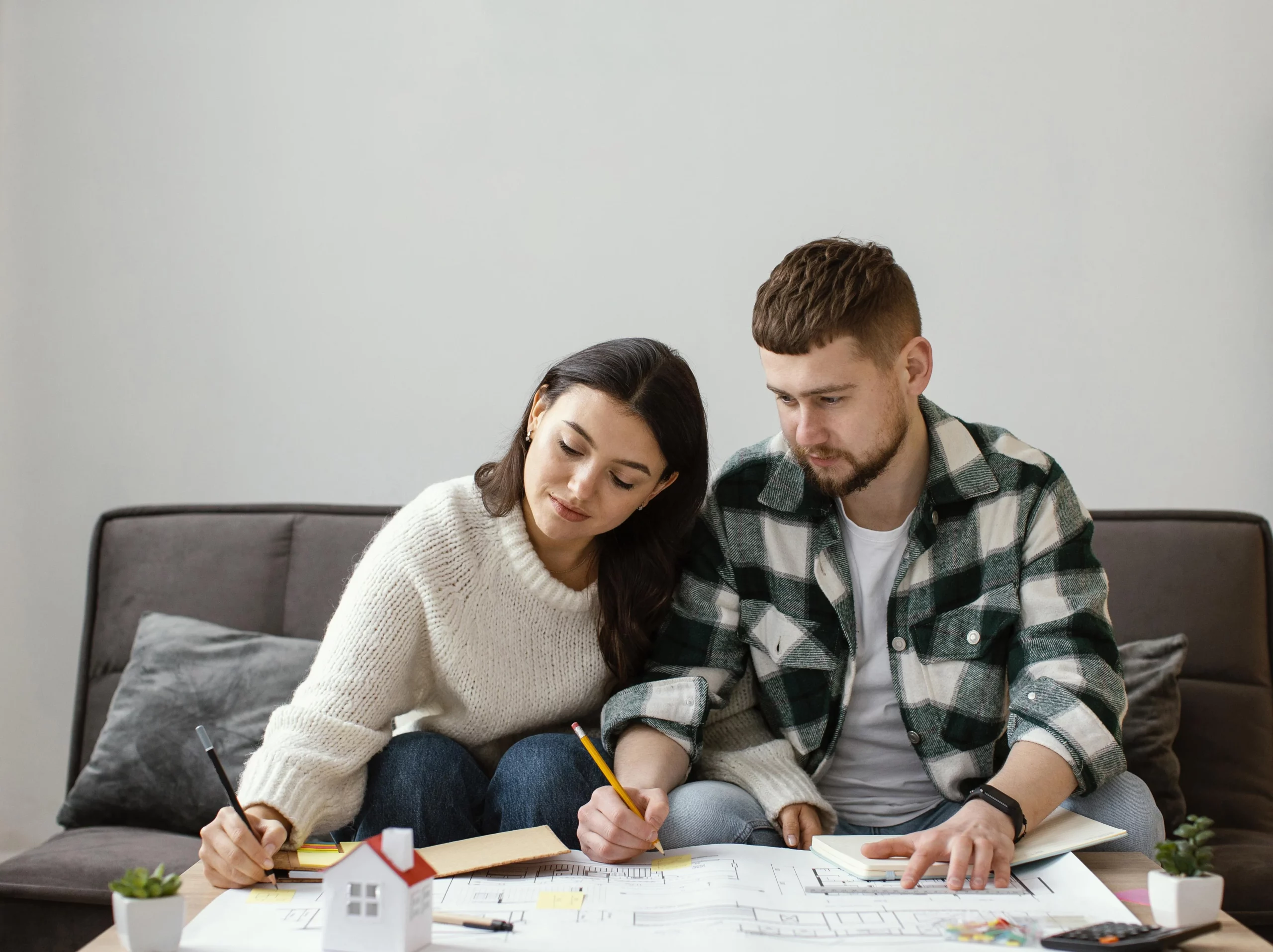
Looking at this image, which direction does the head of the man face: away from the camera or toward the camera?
toward the camera

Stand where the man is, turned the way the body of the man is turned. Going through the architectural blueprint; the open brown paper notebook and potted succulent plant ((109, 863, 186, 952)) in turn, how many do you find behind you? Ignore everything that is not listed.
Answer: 0

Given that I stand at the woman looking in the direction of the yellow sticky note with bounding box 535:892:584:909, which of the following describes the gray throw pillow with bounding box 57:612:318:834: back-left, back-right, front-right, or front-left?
back-right

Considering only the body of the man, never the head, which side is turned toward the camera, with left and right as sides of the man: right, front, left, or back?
front

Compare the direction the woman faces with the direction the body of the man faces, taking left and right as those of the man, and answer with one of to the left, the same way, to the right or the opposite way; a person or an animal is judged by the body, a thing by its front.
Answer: the same way

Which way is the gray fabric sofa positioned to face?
toward the camera

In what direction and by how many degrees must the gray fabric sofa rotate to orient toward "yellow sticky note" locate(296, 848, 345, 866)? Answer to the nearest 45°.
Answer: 0° — it already faces it

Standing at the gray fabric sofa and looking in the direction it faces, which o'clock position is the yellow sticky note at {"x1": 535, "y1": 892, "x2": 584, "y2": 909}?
The yellow sticky note is roughly at 11 o'clock from the gray fabric sofa.

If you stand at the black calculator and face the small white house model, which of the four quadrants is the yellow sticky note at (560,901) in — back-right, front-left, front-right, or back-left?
front-right

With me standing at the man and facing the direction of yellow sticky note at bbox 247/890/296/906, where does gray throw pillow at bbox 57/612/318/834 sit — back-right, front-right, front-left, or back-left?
front-right
